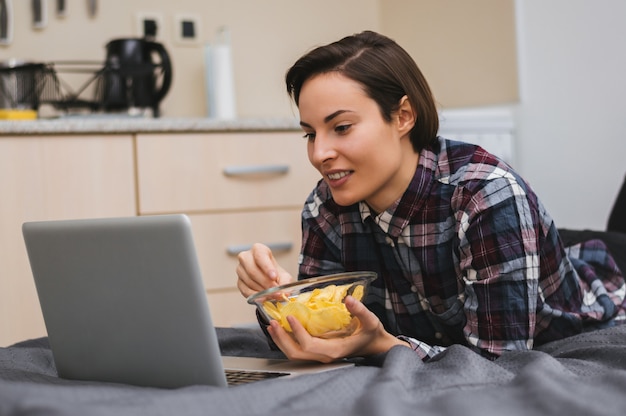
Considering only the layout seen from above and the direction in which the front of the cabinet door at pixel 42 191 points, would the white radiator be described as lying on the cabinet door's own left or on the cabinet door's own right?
on the cabinet door's own left

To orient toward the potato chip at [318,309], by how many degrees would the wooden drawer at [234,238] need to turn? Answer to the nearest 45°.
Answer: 0° — it already faces it

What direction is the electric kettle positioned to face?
to the viewer's left

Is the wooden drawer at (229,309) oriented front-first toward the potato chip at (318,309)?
yes

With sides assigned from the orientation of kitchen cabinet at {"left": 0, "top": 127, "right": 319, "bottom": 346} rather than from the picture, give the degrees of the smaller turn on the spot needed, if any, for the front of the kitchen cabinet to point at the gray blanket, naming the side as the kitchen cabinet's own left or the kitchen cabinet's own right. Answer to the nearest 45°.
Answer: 0° — it already faces it

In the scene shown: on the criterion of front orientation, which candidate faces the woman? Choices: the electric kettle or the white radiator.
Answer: the white radiator

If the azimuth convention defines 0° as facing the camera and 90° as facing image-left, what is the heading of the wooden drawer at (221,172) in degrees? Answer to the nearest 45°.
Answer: approximately 0°

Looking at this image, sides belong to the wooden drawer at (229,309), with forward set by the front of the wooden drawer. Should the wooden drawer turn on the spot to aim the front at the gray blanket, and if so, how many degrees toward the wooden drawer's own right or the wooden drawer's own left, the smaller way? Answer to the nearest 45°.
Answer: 0° — it already faces it
